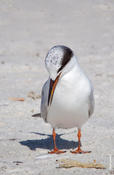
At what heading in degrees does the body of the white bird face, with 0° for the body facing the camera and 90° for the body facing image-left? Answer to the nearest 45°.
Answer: approximately 0°
